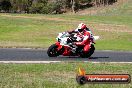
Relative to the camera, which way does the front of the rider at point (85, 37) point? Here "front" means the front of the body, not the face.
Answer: to the viewer's left

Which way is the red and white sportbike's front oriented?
to the viewer's left
